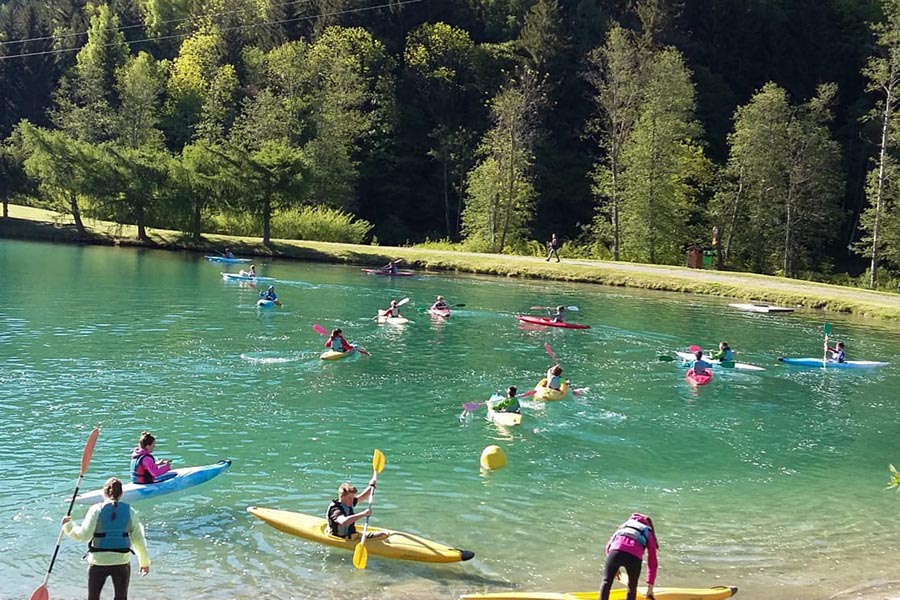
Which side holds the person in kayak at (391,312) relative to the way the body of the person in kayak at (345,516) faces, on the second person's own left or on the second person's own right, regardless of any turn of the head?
on the second person's own left

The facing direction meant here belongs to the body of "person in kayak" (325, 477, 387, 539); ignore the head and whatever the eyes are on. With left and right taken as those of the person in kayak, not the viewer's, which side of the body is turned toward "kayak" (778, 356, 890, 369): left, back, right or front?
left

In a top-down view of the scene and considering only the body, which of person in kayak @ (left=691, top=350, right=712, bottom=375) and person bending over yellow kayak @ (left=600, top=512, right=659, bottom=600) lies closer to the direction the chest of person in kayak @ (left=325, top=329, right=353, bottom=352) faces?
the person bending over yellow kayak

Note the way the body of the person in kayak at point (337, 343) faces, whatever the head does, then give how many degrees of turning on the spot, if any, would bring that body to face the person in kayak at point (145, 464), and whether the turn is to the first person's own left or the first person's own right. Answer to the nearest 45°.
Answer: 0° — they already face them

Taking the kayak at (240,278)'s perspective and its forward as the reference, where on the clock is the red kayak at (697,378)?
The red kayak is roughly at 8 o'clock from the kayak.

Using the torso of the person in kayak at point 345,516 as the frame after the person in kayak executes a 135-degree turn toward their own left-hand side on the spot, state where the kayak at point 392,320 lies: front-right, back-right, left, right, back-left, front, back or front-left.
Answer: front

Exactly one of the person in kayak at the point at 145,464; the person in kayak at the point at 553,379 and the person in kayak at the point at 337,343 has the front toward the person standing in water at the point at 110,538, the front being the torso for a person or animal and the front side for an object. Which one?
the person in kayak at the point at 337,343

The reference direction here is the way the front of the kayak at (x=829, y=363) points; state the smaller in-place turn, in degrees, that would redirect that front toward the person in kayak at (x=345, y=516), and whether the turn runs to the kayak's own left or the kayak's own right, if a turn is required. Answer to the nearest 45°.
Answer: approximately 90° to the kayak's own left

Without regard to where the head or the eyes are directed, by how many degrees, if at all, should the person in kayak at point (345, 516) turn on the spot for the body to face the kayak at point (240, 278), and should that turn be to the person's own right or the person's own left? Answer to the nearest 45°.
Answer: approximately 135° to the person's own left

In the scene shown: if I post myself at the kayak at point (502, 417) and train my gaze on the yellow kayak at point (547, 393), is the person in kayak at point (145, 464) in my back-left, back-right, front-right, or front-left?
back-left

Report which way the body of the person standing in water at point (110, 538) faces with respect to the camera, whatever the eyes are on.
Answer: away from the camera

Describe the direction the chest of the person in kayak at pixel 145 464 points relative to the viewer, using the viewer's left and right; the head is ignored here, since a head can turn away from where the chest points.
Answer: facing away from the viewer and to the right of the viewer

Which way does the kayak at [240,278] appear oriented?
to the viewer's left
